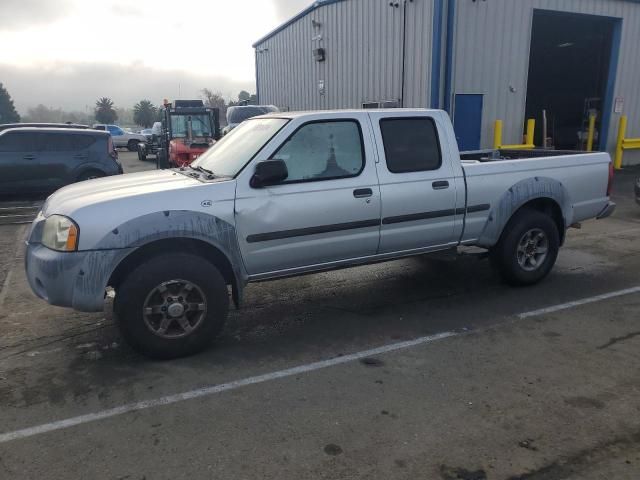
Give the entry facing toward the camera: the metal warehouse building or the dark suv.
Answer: the metal warehouse building

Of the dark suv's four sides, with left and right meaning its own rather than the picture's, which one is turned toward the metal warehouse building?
back

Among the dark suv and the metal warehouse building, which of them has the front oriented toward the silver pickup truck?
the metal warehouse building

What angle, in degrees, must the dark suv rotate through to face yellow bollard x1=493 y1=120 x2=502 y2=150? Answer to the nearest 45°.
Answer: approximately 180°

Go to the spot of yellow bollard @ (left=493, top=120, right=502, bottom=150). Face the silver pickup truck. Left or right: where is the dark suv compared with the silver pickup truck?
right

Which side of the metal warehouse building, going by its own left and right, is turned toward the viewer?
front

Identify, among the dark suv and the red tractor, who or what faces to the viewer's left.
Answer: the dark suv

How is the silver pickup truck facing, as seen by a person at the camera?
facing the viewer and to the left of the viewer

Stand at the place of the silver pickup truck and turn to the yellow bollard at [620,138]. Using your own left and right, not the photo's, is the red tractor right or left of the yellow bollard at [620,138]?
left

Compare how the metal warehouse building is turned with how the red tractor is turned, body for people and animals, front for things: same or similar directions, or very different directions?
same or similar directions

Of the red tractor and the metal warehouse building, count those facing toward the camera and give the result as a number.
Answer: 2

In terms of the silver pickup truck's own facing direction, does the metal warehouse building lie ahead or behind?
behind

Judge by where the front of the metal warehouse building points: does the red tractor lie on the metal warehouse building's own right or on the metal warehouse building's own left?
on the metal warehouse building's own right

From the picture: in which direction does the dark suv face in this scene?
to the viewer's left

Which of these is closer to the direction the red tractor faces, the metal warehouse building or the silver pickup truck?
the silver pickup truck

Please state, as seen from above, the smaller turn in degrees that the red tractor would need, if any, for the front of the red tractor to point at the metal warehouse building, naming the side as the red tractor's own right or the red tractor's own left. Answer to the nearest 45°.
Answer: approximately 45° to the red tractor's own left

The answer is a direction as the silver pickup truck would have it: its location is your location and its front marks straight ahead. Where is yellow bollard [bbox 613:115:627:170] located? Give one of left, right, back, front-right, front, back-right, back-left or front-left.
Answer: back

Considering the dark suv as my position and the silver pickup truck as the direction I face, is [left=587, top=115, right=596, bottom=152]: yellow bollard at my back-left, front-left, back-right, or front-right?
front-left
